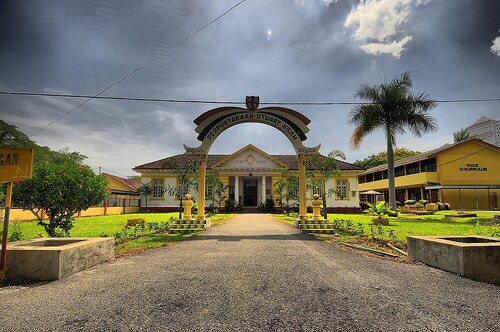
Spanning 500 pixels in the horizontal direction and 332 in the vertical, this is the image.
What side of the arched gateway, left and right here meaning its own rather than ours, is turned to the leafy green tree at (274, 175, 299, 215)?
back

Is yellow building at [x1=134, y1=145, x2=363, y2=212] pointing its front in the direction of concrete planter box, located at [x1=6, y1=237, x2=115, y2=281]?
yes

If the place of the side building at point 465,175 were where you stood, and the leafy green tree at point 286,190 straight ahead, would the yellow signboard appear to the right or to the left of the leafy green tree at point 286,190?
left

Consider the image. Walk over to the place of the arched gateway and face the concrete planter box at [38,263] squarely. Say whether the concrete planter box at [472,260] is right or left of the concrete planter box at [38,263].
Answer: left

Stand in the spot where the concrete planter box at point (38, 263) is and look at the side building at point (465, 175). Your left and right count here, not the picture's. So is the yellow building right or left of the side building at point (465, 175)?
left

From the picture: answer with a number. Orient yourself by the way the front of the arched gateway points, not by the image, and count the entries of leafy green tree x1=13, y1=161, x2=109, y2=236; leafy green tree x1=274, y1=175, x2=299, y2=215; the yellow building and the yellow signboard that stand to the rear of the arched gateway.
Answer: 2

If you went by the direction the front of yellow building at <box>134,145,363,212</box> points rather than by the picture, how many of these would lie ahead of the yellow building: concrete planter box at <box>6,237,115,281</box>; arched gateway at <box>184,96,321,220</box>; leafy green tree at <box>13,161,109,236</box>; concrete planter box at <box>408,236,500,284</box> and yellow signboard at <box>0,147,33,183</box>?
5

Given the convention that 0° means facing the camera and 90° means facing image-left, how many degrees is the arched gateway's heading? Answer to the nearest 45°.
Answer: approximately 0°

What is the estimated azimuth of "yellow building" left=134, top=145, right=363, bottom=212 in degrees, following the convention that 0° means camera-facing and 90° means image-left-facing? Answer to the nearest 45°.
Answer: approximately 0°

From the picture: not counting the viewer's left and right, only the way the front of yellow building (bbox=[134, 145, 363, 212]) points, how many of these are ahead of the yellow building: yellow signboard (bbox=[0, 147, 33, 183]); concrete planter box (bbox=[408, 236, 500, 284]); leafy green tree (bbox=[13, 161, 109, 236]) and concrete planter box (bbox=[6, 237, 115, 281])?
4

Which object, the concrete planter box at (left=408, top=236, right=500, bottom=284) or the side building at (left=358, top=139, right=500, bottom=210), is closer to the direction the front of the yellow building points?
the concrete planter box

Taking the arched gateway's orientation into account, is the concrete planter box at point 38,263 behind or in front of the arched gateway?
in front

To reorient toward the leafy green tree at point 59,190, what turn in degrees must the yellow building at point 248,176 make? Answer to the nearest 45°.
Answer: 0° — it already faces it
